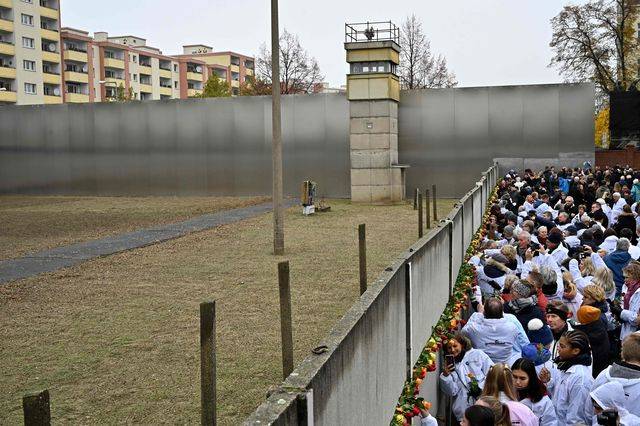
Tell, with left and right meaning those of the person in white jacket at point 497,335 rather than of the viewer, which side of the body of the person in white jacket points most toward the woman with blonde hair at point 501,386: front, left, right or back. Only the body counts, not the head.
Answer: back

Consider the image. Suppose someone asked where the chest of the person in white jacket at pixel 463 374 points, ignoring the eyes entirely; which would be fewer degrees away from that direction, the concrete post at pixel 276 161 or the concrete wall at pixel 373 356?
the concrete wall

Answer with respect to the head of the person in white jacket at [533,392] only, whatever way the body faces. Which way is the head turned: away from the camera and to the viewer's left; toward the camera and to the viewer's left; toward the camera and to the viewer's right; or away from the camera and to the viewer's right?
toward the camera and to the viewer's left

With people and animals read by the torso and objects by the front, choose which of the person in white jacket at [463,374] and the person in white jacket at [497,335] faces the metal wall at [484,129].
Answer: the person in white jacket at [497,335]

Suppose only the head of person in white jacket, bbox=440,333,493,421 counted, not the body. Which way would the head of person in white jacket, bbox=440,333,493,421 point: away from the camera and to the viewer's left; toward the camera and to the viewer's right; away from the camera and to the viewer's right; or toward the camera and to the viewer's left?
toward the camera and to the viewer's left

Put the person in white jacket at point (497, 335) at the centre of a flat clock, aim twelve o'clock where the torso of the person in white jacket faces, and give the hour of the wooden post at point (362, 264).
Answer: The wooden post is roughly at 11 o'clock from the person in white jacket.

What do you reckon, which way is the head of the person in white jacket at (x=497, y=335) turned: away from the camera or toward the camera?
away from the camera

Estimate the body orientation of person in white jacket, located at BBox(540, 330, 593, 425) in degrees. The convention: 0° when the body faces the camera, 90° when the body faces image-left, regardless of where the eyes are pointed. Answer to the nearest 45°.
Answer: approximately 90°

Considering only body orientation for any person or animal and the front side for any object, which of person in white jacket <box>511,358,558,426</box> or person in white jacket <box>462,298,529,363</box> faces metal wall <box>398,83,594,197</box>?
person in white jacket <box>462,298,529,363</box>

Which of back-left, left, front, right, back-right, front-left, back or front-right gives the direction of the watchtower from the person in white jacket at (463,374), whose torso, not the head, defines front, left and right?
back-right

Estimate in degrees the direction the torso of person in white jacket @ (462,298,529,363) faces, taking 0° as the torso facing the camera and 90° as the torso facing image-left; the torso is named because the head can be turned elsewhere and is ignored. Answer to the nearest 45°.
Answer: approximately 180°

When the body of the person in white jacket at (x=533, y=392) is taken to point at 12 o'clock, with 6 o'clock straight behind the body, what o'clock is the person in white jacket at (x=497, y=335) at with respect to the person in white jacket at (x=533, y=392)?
the person in white jacket at (x=497, y=335) is roughly at 4 o'clock from the person in white jacket at (x=533, y=392).
